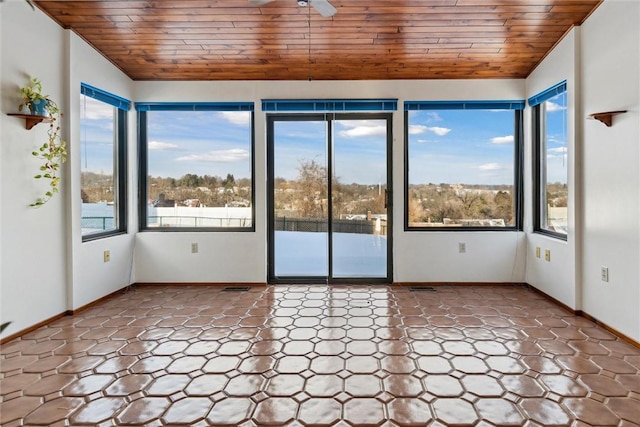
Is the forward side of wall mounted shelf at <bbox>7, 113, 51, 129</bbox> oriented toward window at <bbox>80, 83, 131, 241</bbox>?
no

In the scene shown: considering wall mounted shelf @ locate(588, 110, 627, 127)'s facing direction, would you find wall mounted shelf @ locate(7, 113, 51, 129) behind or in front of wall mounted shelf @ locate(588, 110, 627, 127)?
in front

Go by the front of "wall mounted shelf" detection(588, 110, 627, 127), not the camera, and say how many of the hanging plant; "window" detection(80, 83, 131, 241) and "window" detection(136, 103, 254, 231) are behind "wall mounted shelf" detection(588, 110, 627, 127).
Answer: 0

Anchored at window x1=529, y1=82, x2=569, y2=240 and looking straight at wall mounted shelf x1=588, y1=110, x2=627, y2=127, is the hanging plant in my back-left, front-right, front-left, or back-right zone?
front-right

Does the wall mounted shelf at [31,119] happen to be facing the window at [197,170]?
no

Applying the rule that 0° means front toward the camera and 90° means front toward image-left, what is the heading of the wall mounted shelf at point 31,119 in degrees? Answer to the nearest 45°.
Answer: approximately 315°

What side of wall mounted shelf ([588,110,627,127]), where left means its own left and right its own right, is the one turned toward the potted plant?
front

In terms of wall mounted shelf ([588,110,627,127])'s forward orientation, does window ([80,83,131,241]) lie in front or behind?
in front

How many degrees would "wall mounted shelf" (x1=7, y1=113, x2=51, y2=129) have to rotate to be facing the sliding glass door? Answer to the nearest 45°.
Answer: approximately 45° to its left

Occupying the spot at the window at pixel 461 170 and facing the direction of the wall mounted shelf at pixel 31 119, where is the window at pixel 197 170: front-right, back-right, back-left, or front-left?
front-right

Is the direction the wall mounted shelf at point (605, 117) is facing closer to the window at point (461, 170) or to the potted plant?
the potted plant

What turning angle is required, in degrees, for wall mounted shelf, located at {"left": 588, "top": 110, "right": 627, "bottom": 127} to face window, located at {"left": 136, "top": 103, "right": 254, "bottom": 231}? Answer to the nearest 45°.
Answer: approximately 45° to its right

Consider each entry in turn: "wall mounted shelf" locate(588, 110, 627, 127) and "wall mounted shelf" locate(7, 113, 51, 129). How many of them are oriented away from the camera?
0

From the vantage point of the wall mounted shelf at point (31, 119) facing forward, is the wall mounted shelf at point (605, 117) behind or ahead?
ahead

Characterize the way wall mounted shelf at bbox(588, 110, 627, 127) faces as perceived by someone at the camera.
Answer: facing the viewer and to the left of the viewer
